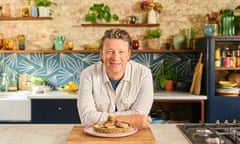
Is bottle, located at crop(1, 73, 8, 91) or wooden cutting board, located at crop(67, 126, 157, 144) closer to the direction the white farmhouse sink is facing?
the wooden cutting board

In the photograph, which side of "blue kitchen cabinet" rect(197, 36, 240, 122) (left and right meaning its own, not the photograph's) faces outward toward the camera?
front

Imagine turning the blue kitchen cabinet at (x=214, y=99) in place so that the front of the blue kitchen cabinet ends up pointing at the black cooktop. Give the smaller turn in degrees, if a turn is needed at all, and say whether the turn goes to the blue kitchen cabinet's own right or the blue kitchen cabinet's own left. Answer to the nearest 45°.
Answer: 0° — it already faces it

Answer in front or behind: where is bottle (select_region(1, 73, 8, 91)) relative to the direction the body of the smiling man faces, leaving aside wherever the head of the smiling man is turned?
behind

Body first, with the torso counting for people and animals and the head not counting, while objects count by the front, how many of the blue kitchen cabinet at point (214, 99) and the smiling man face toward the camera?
2

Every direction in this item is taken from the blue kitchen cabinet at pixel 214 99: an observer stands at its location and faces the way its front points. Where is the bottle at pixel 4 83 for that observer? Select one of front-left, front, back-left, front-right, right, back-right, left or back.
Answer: right

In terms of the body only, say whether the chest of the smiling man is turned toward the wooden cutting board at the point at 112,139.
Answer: yes

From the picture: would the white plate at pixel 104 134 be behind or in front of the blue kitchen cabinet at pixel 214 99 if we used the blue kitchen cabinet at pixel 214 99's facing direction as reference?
in front

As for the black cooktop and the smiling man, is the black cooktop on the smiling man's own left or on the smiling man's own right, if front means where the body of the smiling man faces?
on the smiling man's own left

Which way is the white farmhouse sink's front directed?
toward the camera

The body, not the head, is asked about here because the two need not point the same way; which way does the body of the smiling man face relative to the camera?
toward the camera

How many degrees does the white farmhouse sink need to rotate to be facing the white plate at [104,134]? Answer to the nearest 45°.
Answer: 0° — it already faces it
